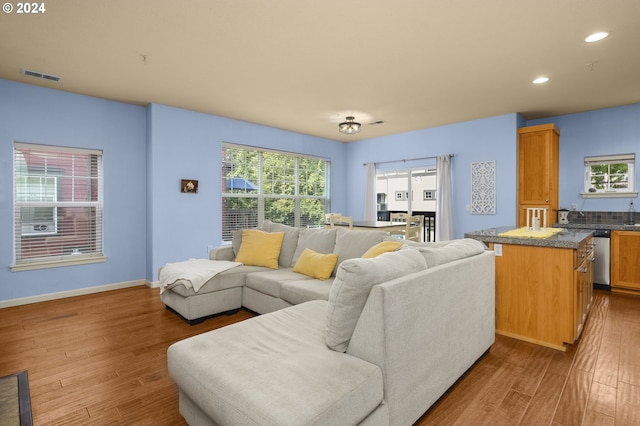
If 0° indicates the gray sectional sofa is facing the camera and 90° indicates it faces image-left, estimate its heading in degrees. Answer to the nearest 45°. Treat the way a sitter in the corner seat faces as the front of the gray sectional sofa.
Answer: approximately 45°

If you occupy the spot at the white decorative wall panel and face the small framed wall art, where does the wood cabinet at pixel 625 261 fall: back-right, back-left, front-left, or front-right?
back-left

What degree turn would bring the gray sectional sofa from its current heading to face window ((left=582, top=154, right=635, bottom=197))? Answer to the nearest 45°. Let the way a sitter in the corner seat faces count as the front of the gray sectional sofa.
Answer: approximately 180°

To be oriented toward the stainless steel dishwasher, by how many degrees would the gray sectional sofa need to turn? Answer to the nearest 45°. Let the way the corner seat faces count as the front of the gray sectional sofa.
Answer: approximately 180°

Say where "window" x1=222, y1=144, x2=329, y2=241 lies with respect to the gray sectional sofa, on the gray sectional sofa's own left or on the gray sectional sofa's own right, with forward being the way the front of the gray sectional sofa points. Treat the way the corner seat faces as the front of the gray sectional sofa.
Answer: on the gray sectional sofa's own right

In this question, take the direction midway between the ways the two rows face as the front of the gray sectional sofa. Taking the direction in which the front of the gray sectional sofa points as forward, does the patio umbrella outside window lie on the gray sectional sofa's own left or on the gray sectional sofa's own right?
on the gray sectional sofa's own right

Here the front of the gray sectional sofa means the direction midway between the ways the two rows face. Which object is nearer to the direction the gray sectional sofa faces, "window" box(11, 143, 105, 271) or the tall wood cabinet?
the window

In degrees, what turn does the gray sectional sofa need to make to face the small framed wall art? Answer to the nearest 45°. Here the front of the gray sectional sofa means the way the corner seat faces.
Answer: approximately 90° to its right

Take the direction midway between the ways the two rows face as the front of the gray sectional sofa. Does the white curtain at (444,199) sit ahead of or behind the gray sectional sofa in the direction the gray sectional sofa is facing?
behind

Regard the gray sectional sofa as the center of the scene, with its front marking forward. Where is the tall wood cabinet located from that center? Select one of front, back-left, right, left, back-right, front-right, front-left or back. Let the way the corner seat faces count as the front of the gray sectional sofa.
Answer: back

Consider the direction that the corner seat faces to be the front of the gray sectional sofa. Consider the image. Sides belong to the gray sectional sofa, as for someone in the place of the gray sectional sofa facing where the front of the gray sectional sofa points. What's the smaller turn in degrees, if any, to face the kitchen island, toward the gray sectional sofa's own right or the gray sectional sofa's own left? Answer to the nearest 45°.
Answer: approximately 180°

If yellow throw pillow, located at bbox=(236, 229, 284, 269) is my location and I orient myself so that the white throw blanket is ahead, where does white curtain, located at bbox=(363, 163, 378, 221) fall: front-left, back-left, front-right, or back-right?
back-right

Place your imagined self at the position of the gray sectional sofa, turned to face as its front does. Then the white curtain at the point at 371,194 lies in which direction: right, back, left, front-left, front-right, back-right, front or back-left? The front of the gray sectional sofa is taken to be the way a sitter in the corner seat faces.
back-right
